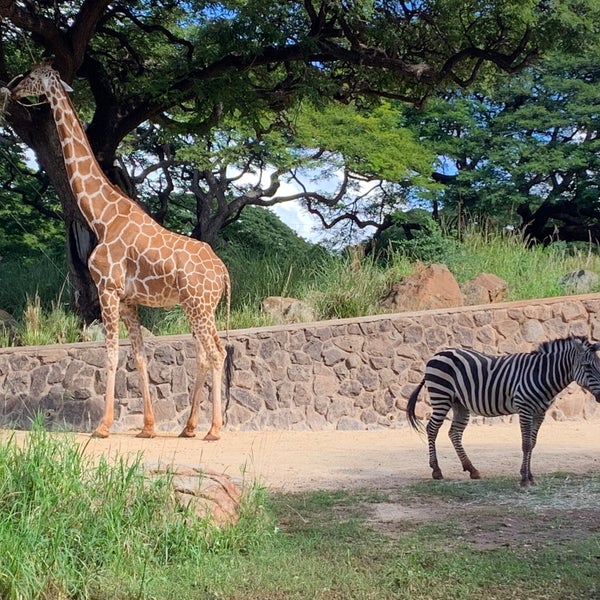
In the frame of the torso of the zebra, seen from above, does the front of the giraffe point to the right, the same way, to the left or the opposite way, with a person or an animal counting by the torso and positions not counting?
the opposite way

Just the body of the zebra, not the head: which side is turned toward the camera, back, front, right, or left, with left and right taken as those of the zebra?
right

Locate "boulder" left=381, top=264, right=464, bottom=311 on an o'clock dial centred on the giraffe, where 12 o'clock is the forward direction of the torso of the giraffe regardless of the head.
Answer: The boulder is roughly at 5 o'clock from the giraffe.

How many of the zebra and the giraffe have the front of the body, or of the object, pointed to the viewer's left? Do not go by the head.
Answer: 1

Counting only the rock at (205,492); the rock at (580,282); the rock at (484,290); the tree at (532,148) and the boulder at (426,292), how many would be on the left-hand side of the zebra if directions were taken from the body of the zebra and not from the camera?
4

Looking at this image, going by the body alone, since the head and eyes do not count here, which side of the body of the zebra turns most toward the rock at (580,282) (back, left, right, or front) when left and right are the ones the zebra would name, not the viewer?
left

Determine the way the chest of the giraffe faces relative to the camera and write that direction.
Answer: to the viewer's left

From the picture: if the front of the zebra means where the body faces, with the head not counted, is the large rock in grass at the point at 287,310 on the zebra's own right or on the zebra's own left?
on the zebra's own left

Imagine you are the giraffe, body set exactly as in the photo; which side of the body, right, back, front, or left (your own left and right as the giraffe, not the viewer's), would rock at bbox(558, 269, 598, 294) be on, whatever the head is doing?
back

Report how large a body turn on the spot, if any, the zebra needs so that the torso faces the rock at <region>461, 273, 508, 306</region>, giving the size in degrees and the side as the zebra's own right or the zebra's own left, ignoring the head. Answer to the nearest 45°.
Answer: approximately 90° to the zebra's own left

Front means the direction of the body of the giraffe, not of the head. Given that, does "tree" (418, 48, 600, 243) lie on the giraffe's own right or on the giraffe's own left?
on the giraffe's own right

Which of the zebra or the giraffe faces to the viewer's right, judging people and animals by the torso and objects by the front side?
the zebra
